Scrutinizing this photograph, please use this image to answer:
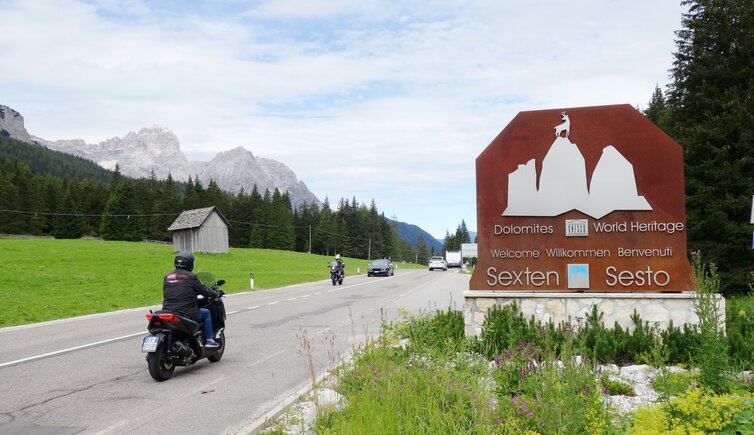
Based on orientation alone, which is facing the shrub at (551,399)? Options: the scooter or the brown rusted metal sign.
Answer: the brown rusted metal sign

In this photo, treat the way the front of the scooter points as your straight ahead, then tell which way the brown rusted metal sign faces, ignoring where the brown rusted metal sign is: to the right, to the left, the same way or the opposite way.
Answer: the opposite way

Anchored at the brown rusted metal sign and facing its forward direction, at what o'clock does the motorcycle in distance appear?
The motorcycle in distance is roughly at 5 o'clock from the brown rusted metal sign.

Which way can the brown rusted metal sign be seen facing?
toward the camera

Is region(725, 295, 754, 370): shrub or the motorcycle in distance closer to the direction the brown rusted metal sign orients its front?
the shrub

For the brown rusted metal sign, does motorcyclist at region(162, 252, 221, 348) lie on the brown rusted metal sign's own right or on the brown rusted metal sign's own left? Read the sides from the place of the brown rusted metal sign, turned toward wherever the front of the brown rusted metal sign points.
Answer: on the brown rusted metal sign's own right

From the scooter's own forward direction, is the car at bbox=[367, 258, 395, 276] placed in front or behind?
in front

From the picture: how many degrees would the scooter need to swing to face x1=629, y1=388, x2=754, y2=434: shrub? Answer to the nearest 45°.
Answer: approximately 90° to its right

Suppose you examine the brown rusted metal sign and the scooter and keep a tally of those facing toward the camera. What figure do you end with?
1

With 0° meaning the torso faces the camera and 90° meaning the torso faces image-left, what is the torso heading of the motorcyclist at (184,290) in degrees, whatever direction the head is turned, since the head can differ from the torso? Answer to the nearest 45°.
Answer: approximately 225°

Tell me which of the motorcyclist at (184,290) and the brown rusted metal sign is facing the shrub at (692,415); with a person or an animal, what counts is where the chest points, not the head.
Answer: the brown rusted metal sign

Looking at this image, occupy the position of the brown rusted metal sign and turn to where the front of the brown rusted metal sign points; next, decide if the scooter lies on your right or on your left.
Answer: on your right

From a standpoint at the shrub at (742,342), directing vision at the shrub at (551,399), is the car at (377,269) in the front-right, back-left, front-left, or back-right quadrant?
back-right

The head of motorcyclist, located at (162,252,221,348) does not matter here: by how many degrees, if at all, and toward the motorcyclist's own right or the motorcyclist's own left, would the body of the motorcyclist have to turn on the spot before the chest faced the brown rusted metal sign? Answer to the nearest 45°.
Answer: approximately 45° to the motorcyclist's own right

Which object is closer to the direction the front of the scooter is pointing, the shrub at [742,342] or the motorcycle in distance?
the motorcycle in distance

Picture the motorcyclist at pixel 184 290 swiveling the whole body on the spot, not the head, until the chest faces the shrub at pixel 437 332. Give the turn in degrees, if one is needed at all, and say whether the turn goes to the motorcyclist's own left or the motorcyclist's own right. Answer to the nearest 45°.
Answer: approximately 45° to the motorcyclist's own right

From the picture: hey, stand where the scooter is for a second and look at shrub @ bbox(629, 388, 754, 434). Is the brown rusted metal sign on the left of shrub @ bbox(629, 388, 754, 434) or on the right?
left

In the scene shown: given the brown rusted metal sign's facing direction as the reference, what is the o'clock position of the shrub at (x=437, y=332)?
The shrub is roughly at 2 o'clock from the brown rusted metal sign.

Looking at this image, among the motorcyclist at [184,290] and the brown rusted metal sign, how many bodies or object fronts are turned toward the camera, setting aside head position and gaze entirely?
1

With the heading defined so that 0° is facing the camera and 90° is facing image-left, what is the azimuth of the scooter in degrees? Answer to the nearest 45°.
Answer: approximately 225°
